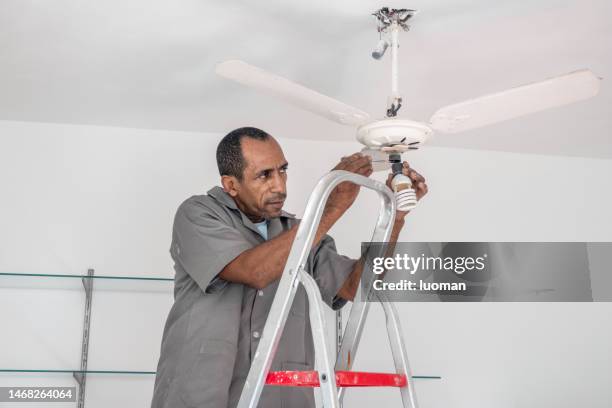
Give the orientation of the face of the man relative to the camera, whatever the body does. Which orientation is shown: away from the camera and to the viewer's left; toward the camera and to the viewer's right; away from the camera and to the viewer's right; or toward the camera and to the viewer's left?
toward the camera and to the viewer's right

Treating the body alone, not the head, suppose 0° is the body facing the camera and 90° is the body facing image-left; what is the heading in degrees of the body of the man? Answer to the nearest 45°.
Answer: approximately 315°

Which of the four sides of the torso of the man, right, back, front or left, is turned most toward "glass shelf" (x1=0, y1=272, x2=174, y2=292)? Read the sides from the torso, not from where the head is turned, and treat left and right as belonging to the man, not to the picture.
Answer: back
